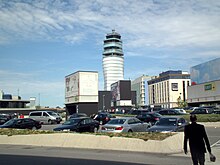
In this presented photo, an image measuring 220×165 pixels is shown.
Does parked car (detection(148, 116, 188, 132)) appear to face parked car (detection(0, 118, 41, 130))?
no

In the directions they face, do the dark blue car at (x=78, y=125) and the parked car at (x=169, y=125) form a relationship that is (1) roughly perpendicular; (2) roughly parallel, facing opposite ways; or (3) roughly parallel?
roughly parallel

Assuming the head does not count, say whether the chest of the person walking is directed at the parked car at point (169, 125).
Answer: yes

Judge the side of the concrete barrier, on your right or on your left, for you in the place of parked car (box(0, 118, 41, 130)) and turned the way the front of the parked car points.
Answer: on your left

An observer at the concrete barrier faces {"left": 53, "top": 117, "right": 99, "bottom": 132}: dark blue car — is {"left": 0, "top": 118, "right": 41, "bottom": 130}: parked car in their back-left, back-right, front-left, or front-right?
front-left

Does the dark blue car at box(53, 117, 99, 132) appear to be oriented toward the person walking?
no

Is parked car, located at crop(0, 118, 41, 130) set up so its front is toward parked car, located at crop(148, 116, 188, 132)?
no

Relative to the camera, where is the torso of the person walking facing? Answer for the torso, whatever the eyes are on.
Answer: away from the camera

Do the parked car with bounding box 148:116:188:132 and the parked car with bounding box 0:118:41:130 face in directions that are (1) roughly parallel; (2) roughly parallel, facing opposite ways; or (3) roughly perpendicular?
roughly parallel

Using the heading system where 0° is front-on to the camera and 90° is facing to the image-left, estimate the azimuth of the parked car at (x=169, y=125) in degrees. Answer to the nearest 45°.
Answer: approximately 45°

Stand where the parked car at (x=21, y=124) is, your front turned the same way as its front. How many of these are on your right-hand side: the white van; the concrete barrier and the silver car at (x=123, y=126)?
1

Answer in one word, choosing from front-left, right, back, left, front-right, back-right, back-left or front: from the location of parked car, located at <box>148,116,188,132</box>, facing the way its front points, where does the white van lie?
right

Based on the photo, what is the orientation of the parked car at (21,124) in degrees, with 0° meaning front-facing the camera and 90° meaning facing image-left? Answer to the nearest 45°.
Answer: approximately 90°

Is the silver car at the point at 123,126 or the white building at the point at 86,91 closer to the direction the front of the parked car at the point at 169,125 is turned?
the silver car

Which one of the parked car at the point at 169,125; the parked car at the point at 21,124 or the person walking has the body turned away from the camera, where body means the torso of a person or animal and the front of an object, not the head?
the person walking

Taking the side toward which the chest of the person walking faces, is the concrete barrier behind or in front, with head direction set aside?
in front

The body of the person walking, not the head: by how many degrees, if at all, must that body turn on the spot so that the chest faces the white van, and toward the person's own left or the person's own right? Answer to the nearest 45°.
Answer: approximately 45° to the person's own left
